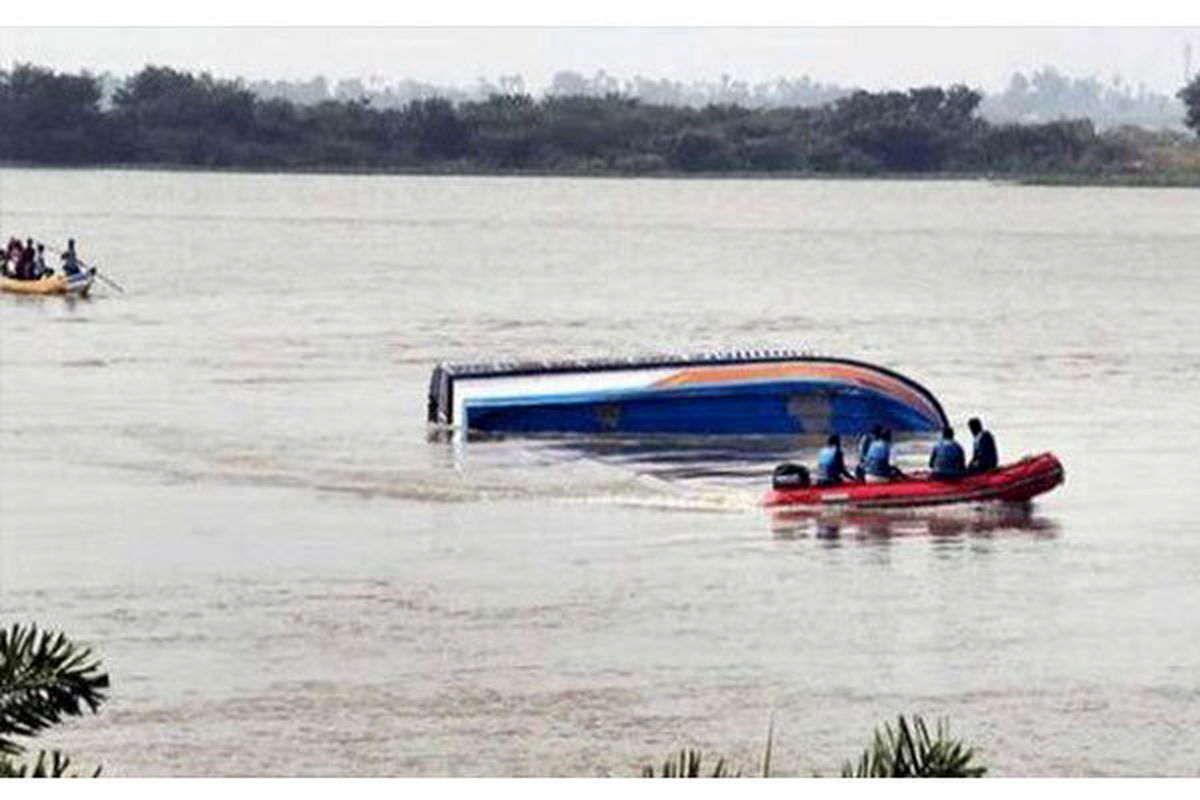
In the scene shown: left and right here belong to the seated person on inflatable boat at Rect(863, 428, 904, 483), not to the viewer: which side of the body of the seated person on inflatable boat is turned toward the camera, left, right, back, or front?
right

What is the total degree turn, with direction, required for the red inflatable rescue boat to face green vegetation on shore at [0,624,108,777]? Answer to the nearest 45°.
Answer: approximately 90° to its right

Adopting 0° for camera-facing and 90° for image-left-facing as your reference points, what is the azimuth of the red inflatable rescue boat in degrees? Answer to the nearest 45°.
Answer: approximately 270°
